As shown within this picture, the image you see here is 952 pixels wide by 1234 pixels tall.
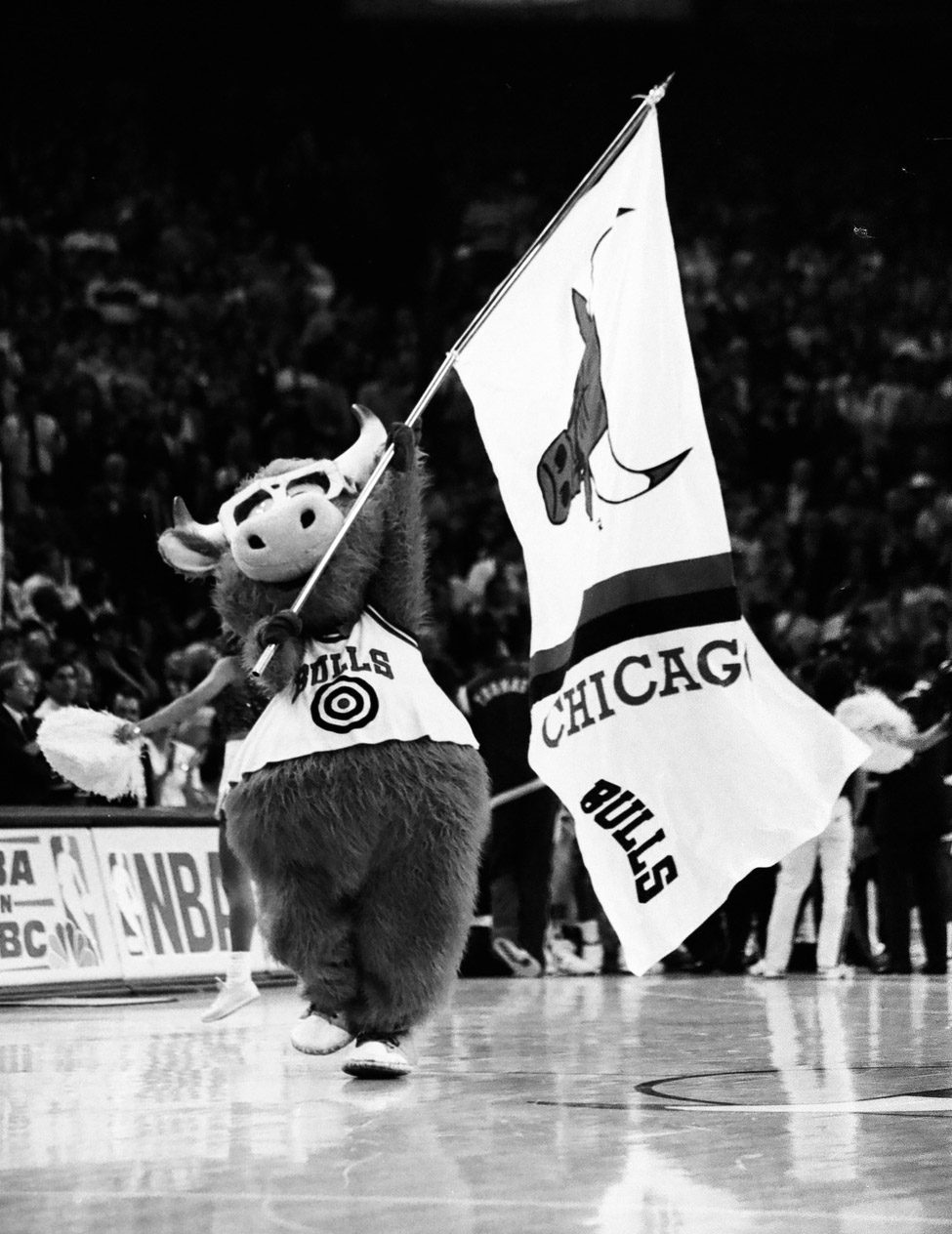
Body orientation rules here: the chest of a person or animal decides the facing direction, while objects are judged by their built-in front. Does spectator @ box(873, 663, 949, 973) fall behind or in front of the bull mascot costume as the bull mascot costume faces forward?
behind

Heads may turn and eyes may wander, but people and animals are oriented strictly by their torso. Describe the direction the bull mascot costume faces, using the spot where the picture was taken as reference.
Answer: facing the viewer

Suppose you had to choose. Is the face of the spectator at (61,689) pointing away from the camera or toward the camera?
toward the camera

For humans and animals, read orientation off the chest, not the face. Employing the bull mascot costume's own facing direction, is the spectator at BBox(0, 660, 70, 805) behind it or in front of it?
behind

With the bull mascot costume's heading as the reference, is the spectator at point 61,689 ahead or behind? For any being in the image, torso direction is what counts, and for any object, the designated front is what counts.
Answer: behind

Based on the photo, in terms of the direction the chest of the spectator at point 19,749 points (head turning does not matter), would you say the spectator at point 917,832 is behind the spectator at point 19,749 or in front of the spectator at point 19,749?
in front

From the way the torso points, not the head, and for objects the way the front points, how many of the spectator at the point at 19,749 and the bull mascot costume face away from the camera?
0

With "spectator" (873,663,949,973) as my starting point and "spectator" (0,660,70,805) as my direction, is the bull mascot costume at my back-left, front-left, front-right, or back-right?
front-left

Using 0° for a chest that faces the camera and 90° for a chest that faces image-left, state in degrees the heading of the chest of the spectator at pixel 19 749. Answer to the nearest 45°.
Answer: approximately 315°
